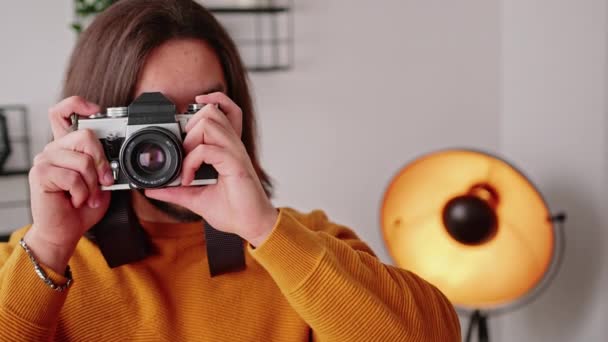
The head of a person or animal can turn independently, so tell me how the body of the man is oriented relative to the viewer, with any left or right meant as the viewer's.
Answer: facing the viewer

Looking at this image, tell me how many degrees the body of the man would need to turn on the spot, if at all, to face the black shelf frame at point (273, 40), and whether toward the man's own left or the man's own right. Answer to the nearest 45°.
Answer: approximately 180°

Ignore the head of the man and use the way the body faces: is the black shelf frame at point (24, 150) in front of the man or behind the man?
behind

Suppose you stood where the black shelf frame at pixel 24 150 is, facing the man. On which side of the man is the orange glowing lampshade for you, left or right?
left
